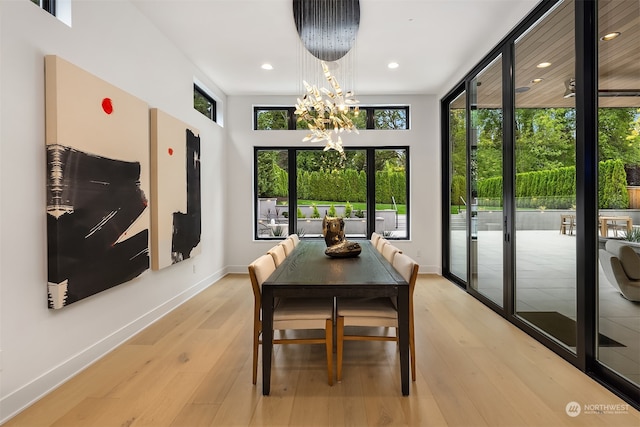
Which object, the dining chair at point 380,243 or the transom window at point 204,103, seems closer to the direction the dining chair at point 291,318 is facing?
the dining chair
